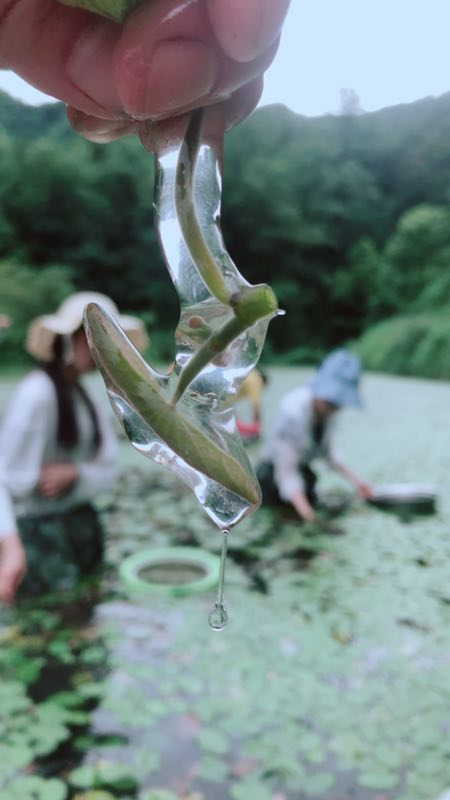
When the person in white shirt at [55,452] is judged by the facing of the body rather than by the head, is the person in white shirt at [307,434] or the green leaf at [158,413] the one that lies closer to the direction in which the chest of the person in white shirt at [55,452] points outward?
the green leaf

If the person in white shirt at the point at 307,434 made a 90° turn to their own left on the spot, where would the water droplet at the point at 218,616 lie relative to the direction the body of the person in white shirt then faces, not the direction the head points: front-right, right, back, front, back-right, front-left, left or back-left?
back-right

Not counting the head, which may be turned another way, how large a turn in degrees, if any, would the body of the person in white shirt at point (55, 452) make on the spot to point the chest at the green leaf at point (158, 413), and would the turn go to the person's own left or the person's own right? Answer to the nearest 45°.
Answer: approximately 45° to the person's own right

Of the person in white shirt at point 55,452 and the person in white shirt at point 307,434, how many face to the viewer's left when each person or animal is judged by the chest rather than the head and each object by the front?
0

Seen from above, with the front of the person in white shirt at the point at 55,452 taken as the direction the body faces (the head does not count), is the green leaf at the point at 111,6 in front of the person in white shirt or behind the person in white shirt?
in front

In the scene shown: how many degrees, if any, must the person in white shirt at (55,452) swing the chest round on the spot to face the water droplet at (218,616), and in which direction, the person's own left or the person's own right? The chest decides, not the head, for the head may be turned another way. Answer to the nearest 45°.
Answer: approximately 45° to the person's own right

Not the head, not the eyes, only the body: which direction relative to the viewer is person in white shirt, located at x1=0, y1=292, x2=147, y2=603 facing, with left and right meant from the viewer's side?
facing the viewer and to the right of the viewer

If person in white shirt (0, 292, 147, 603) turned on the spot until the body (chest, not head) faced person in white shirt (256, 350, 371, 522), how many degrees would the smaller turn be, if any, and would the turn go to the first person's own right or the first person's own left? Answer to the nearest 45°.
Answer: approximately 90° to the first person's own left

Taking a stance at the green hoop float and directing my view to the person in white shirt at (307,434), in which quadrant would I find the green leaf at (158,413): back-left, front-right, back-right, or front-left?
back-right

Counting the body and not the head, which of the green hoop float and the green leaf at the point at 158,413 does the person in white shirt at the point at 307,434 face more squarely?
the green leaf
